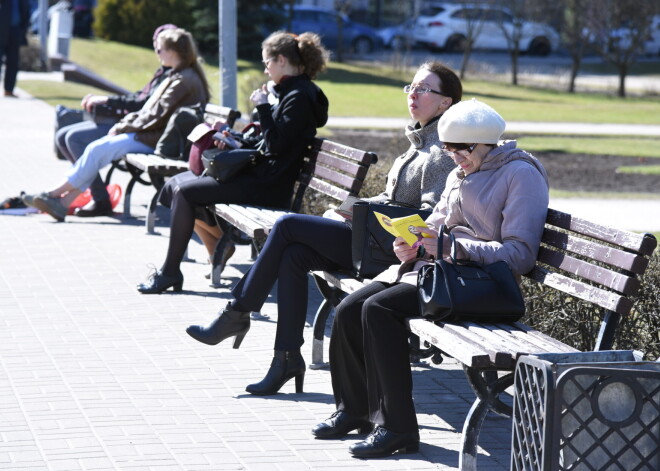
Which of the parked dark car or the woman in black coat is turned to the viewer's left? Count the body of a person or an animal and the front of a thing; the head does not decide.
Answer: the woman in black coat

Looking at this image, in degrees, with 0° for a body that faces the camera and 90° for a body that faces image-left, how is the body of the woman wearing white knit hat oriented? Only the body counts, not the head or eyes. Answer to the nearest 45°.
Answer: approximately 45°

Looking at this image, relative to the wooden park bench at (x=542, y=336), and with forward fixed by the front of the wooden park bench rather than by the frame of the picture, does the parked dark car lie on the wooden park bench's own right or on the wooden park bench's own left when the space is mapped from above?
on the wooden park bench's own right

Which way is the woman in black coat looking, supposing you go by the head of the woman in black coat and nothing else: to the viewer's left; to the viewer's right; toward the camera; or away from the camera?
to the viewer's left

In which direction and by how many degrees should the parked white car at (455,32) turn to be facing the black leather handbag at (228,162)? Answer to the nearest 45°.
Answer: approximately 90° to its right

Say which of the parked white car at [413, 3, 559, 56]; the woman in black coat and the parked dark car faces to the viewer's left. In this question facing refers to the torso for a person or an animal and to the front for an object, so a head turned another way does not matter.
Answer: the woman in black coat

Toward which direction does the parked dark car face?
to the viewer's right

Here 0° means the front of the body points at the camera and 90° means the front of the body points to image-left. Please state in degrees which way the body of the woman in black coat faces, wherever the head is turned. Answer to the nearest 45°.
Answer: approximately 90°

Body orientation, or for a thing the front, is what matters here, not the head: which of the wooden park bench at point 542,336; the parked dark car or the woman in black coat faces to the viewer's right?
the parked dark car

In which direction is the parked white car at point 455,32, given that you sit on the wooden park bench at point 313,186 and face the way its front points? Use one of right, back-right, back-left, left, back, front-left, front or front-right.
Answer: back-right

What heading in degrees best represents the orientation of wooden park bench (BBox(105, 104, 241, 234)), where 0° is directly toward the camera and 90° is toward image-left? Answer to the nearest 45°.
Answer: approximately 45°
